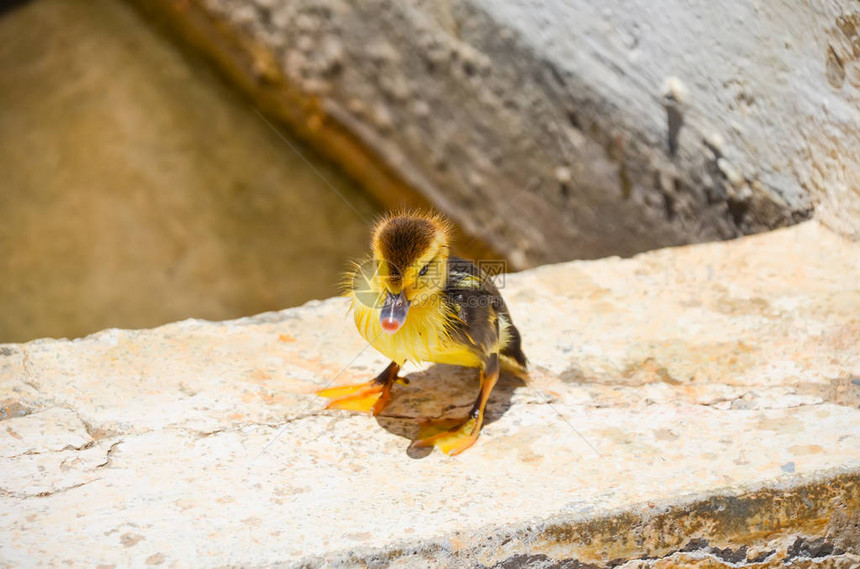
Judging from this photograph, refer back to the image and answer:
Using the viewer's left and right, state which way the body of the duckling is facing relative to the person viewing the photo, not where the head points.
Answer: facing the viewer and to the left of the viewer
